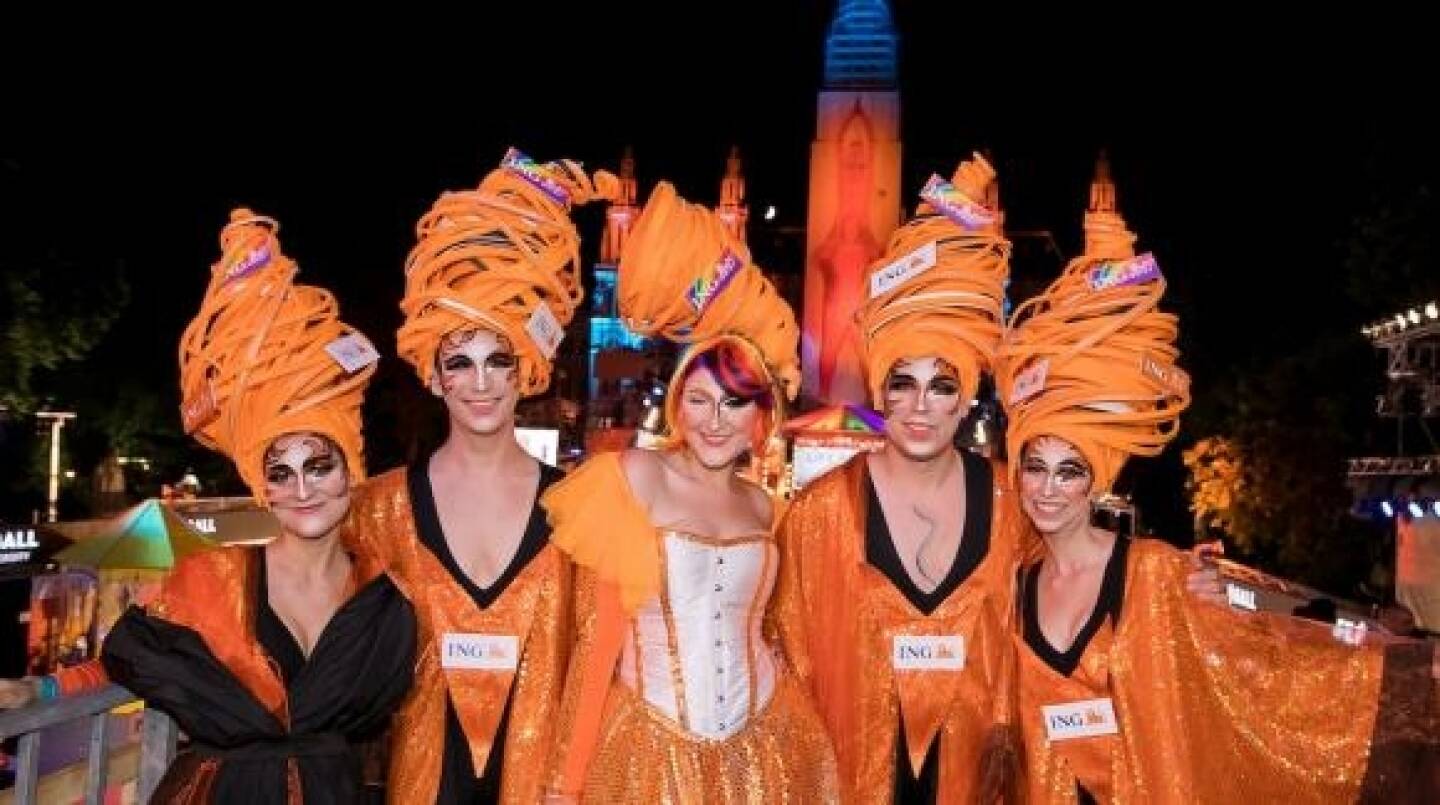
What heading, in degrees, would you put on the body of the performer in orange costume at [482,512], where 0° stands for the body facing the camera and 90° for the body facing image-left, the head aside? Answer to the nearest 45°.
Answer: approximately 0°

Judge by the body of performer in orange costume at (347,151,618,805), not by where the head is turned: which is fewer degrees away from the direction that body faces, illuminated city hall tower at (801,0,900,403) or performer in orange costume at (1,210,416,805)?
the performer in orange costume

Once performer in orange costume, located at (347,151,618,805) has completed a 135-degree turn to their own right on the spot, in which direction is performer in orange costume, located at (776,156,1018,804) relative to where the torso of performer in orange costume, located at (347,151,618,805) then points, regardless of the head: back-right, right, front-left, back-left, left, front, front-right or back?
back-right

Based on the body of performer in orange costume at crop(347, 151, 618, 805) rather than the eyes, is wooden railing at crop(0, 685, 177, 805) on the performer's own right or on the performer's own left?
on the performer's own right

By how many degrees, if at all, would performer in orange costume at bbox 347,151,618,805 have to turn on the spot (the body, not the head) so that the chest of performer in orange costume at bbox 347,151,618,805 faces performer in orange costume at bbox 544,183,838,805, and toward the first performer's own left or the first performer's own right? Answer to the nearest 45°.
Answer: approximately 90° to the first performer's own left

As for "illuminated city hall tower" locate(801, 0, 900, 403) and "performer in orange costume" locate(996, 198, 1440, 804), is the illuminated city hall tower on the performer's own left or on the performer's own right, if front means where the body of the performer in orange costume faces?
on the performer's own right

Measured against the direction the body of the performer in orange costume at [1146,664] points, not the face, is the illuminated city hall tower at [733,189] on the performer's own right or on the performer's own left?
on the performer's own right

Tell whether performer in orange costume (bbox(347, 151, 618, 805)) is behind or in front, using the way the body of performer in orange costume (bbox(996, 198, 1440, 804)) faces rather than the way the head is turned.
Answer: in front

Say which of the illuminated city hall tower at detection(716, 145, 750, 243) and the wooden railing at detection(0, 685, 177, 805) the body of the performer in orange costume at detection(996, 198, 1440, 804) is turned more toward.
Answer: the wooden railing

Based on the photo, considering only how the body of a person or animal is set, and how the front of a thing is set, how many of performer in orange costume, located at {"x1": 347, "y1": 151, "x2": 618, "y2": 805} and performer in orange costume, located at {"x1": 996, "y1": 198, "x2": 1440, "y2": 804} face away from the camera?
0
